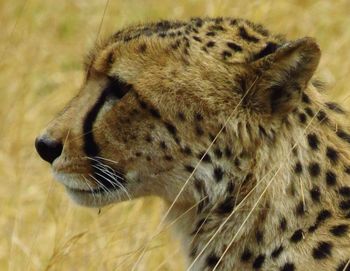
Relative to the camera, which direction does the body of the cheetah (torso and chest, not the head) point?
to the viewer's left
